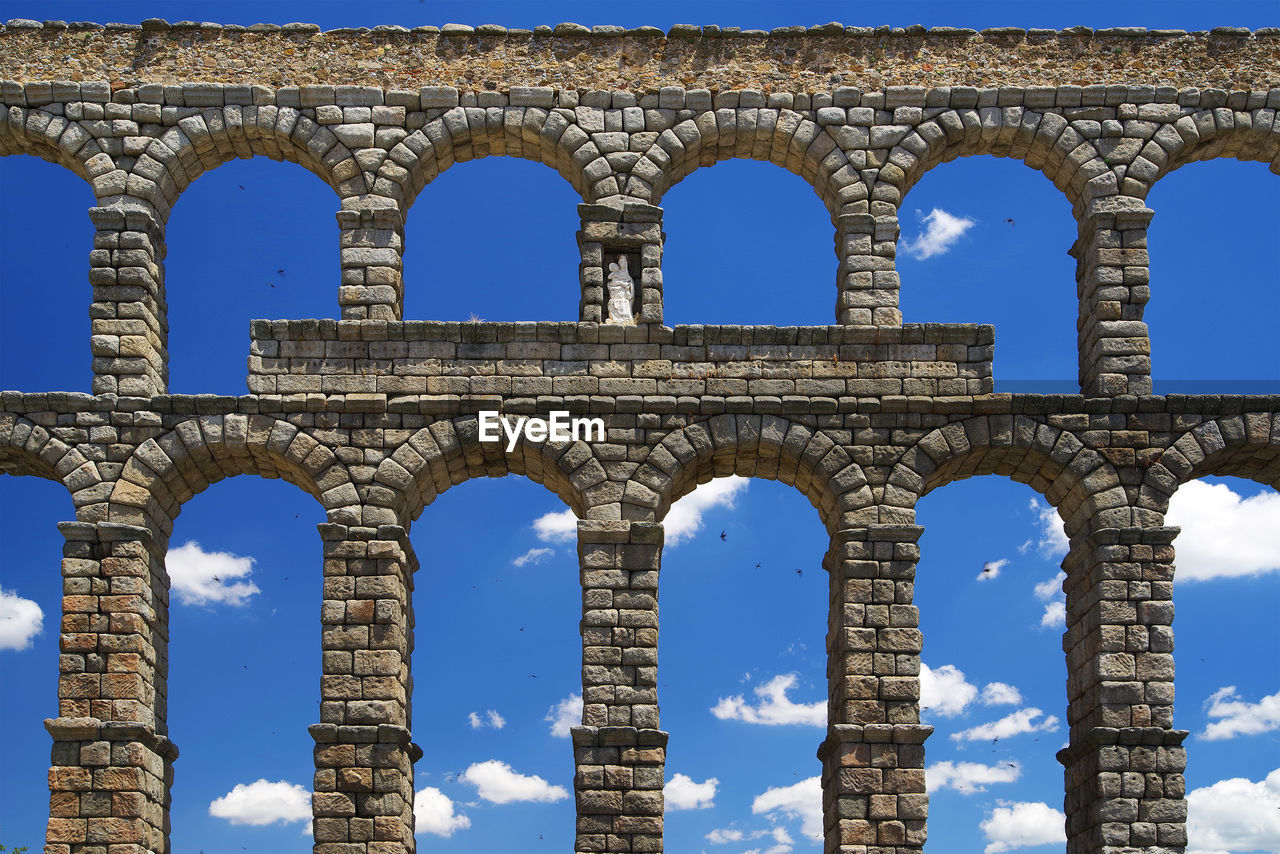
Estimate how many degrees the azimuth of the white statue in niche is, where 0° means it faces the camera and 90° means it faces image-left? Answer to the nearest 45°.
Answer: approximately 0°
